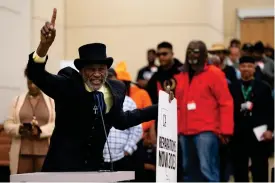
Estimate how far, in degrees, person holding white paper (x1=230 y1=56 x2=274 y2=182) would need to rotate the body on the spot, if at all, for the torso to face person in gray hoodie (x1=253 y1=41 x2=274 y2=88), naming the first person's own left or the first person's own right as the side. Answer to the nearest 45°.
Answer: approximately 180°

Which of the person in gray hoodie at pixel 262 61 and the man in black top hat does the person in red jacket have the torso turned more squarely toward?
the man in black top hat

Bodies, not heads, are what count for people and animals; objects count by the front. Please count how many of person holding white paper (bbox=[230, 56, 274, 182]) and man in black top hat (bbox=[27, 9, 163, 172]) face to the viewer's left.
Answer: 0

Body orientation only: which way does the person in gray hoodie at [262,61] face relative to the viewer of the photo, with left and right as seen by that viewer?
facing the viewer and to the left of the viewer

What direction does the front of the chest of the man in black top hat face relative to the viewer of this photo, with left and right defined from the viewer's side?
facing the viewer and to the right of the viewer

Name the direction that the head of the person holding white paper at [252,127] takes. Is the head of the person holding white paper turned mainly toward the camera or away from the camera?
toward the camera

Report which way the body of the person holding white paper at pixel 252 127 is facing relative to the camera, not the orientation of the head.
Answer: toward the camera

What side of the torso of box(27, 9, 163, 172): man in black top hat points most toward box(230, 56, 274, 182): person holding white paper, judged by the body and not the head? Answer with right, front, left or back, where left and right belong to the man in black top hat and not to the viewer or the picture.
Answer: left

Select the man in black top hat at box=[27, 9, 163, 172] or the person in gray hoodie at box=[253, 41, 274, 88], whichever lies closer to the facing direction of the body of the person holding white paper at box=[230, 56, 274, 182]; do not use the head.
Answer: the man in black top hat

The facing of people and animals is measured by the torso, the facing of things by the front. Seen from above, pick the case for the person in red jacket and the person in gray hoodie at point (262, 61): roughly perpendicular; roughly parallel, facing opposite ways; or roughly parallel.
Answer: roughly parallel

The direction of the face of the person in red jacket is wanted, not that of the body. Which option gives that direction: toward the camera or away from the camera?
toward the camera
